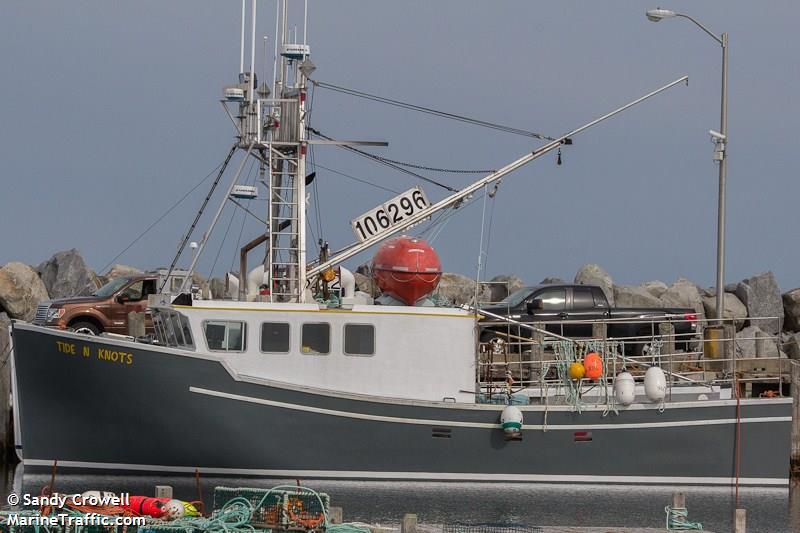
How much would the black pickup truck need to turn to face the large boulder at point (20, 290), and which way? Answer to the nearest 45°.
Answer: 0° — it already faces it

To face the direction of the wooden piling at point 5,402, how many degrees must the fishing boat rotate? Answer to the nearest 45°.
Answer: approximately 45° to its right

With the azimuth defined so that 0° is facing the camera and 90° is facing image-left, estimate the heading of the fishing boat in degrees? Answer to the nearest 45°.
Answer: approximately 90°

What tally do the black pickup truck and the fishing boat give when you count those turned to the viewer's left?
2

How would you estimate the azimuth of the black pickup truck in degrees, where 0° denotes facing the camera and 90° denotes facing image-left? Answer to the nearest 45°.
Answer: approximately 90°

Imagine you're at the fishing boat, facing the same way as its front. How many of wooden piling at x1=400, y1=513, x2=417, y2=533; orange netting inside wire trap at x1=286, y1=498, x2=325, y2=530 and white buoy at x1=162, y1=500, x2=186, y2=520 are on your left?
3

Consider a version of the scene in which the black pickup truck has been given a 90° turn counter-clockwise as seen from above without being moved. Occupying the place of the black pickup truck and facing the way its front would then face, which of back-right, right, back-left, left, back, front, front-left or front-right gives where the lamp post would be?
front-left

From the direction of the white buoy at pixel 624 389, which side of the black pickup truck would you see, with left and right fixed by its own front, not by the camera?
left

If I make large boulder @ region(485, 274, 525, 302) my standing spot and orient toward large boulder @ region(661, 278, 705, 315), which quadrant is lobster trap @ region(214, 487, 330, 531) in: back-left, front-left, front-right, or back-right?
back-right

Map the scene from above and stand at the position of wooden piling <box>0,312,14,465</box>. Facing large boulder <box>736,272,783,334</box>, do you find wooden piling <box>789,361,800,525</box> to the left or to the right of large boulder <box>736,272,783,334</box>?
right

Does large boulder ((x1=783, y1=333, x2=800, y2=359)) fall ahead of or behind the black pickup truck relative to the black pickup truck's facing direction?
behind

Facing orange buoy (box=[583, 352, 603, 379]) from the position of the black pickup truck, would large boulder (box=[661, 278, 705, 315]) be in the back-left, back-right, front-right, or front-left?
back-left

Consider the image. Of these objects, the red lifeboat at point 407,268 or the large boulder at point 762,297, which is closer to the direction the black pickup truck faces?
the red lifeboat
